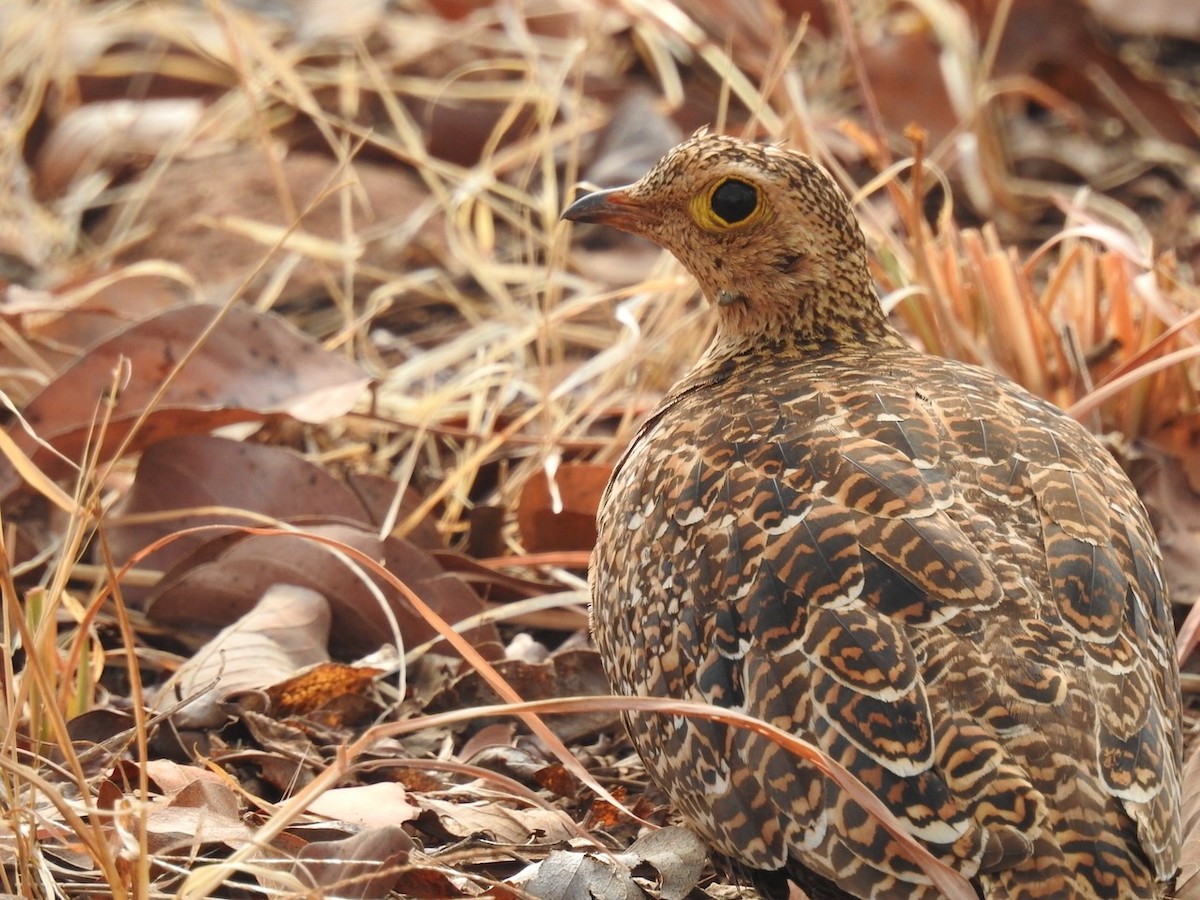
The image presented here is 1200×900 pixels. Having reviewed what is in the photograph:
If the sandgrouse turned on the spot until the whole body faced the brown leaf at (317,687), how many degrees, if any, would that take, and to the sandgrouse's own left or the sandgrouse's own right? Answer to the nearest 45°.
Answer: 0° — it already faces it

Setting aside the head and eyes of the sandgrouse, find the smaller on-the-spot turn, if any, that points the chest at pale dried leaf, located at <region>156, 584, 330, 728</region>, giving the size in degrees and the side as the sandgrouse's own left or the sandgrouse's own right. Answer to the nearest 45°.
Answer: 0° — it already faces it

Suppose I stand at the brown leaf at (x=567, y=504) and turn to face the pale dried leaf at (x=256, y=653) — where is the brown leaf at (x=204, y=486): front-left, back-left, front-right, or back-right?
front-right

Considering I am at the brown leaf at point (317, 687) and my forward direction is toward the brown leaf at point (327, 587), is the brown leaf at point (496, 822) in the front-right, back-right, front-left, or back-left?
back-right

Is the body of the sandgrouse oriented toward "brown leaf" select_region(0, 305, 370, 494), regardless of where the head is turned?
yes

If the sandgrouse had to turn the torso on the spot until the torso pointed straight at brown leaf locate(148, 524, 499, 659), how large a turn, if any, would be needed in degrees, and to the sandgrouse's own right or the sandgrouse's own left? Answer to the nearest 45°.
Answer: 0° — it already faces it

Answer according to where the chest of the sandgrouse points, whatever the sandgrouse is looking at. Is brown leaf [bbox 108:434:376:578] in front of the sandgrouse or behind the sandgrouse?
in front

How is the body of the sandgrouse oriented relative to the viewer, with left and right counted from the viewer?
facing away from the viewer and to the left of the viewer

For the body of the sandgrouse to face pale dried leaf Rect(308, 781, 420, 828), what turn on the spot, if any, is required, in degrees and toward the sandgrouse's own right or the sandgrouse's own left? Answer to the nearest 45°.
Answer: approximately 45° to the sandgrouse's own left
